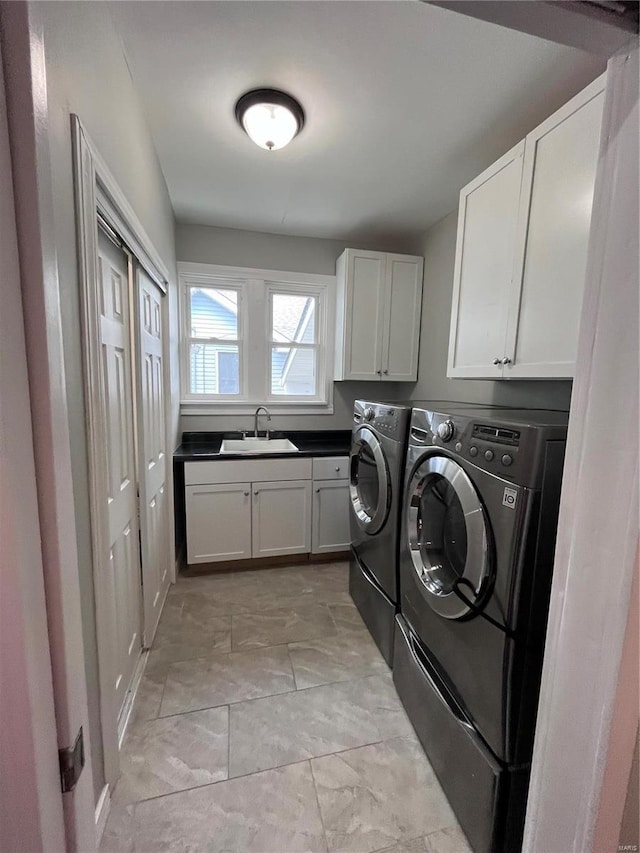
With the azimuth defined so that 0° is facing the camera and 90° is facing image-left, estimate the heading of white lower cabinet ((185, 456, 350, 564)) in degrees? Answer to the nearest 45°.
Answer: approximately 0°

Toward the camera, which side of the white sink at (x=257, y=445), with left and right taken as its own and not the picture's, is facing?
front

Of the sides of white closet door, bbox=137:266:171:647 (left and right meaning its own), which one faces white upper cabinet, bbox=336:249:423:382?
front

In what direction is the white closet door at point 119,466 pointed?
to the viewer's right

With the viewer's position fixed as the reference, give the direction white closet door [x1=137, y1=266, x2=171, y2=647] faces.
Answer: facing to the right of the viewer

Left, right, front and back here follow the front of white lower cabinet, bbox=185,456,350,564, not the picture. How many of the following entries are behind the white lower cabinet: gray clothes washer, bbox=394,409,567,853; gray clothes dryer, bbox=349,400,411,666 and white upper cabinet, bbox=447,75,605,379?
0

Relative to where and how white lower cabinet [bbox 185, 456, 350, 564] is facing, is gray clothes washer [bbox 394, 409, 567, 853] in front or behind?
in front

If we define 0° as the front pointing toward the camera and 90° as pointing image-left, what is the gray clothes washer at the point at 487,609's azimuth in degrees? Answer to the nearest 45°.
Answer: approximately 45°

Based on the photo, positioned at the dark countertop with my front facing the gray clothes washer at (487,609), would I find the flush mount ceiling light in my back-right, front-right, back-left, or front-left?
front-right

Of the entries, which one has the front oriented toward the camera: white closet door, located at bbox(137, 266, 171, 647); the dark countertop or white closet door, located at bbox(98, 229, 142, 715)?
the dark countertop

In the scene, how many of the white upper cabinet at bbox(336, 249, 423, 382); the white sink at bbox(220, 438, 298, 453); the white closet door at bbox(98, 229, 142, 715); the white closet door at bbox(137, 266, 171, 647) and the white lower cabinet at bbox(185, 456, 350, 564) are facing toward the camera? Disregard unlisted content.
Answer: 3

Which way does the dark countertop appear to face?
toward the camera

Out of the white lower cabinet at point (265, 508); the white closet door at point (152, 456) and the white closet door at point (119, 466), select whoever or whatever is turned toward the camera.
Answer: the white lower cabinet

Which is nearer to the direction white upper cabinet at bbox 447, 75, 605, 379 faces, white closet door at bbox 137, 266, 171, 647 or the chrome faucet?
the white closet door
